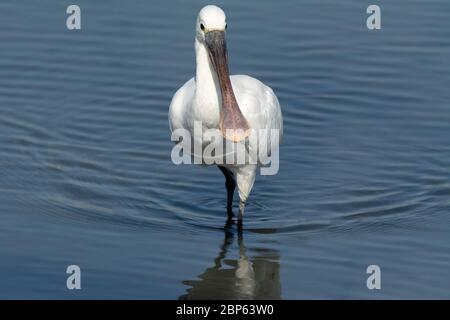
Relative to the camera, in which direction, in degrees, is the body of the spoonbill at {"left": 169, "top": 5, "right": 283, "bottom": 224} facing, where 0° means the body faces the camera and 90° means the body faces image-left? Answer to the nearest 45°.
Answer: approximately 0°
